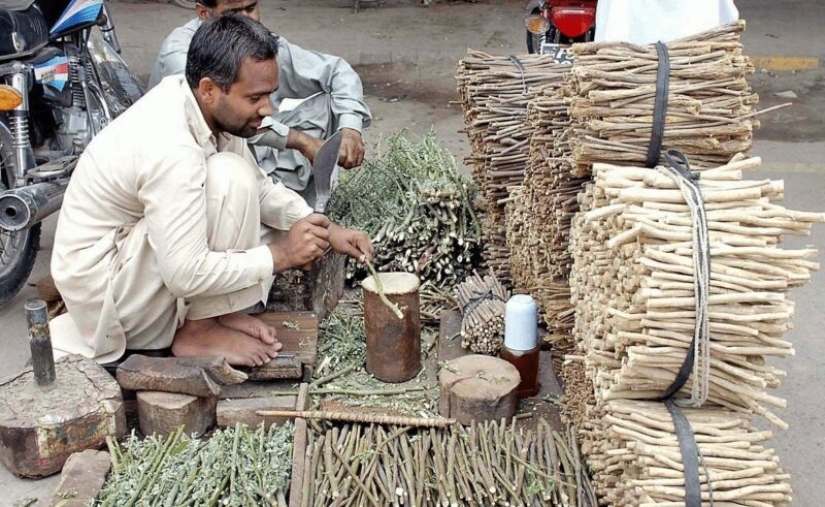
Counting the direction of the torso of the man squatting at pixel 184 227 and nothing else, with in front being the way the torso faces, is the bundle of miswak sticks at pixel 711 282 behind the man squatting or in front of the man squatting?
in front

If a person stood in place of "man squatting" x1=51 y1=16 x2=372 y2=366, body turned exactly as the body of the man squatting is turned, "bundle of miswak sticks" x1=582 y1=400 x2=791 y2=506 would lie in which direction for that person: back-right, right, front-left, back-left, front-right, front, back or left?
front-right

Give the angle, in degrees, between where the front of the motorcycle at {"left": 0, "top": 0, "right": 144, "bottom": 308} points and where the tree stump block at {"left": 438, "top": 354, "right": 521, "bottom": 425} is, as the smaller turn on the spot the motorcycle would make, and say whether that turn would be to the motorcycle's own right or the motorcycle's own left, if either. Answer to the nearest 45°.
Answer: approximately 90° to the motorcycle's own right

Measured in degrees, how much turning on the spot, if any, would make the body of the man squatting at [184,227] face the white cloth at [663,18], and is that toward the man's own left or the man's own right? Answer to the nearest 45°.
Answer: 0° — they already face it

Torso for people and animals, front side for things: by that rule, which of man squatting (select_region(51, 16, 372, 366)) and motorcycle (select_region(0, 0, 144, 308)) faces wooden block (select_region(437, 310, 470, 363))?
the man squatting

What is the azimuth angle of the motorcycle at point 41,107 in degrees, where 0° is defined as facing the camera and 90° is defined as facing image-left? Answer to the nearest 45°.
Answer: approximately 225°

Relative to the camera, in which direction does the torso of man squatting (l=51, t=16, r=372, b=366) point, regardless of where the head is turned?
to the viewer's right

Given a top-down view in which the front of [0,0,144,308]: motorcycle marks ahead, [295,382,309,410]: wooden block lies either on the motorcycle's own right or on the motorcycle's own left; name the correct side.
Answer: on the motorcycle's own right

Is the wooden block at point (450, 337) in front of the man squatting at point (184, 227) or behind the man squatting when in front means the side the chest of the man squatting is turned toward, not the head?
in front

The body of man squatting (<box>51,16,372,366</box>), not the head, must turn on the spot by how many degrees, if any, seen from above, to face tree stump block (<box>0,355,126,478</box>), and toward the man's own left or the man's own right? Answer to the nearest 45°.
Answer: approximately 135° to the man's own right

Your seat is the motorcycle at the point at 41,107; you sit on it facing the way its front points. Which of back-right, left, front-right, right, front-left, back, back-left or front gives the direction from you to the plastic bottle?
right

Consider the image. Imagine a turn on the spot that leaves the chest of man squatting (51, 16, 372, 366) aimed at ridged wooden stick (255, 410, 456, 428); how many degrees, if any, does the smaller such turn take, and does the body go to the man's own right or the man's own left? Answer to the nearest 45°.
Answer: approximately 45° to the man's own right

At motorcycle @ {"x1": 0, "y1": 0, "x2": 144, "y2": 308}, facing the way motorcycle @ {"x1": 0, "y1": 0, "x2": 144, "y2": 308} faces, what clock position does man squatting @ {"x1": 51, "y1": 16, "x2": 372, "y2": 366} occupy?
The man squatting is roughly at 4 o'clock from the motorcycle.

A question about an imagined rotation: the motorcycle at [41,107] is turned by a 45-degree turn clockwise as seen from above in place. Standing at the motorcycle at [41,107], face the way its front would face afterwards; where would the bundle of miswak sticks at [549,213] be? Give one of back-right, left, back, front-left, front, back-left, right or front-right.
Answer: front-right

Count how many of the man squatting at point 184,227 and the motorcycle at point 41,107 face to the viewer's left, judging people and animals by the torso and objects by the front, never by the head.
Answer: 0
